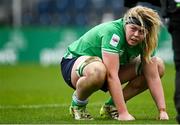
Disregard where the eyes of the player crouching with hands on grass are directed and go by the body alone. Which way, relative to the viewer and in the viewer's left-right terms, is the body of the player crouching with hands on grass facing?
facing the viewer and to the right of the viewer
